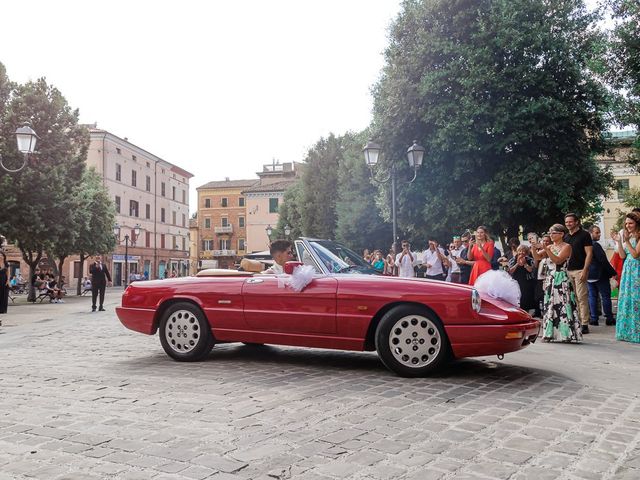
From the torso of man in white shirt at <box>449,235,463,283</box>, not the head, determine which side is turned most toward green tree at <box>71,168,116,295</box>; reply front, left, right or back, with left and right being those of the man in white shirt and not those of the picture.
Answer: right

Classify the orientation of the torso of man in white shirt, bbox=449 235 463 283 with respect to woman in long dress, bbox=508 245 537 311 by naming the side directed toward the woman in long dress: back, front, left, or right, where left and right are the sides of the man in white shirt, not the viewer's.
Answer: left

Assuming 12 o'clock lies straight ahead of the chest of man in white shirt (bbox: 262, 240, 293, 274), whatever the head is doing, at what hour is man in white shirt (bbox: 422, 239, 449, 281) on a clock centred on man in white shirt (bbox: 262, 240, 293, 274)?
man in white shirt (bbox: 422, 239, 449, 281) is roughly at 10 o'clock from man in white shirt (bbox: 262, 240, 293, 274).

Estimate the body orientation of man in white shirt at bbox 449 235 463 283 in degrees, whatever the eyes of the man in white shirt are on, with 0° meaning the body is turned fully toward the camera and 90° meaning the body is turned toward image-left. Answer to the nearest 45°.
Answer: approximately 45°

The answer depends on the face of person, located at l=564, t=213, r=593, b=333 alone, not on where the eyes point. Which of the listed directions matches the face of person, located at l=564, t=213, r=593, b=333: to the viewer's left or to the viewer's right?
to the viewer's left

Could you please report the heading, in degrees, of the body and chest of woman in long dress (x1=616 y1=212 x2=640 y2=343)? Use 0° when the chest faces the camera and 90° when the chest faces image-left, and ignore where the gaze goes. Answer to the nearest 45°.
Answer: approximately 45°

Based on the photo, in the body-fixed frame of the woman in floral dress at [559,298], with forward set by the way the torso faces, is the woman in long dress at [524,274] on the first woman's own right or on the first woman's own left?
on the first woman's own right

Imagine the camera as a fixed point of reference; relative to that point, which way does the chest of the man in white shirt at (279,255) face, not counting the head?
to the viewer's right
